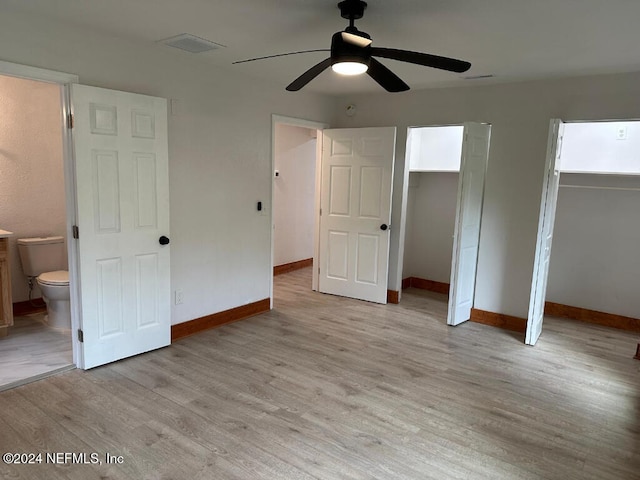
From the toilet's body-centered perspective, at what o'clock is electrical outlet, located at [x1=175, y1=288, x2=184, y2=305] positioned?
The electrical outlet is roughly at 12 o'clock from the toilet.

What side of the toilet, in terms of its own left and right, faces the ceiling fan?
front

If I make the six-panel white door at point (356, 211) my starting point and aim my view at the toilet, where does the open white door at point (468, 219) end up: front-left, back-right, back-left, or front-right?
back-left

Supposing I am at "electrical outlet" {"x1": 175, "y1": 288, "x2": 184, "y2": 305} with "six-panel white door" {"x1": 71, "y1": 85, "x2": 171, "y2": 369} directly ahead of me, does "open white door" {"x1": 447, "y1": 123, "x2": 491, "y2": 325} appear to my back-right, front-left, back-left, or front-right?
back-left

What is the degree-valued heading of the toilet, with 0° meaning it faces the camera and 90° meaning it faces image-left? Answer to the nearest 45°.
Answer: approximately 315°

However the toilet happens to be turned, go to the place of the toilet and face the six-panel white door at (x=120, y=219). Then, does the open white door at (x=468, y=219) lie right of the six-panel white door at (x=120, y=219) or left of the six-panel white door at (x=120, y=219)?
left

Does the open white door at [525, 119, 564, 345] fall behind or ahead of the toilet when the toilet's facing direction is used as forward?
ahead

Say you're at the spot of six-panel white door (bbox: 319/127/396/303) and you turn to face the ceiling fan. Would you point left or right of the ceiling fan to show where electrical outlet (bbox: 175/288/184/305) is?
right

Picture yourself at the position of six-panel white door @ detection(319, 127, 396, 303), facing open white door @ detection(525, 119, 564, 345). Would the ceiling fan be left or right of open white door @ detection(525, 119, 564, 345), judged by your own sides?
right

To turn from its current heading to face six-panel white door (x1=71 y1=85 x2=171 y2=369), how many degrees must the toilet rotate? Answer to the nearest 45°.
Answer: approximately 45° to its right

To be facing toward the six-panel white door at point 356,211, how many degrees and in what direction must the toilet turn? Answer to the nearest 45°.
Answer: approximately 45° to its left
